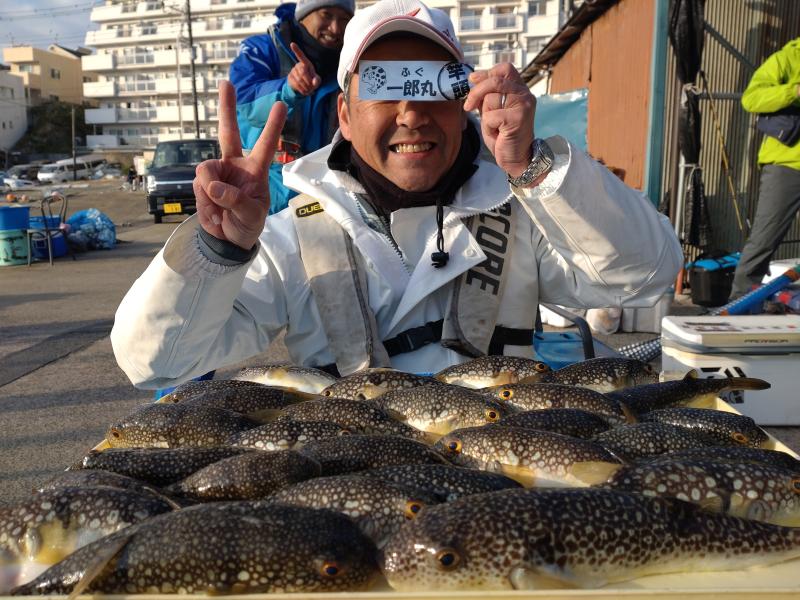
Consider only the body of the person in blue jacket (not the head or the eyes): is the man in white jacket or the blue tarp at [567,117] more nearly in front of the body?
the man in white jacket

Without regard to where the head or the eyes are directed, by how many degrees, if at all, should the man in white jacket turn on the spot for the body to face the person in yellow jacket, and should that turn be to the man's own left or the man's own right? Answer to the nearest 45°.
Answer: approximately 135° to the man's own left

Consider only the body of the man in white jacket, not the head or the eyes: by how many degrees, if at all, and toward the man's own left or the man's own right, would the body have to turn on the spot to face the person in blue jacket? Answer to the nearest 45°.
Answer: approximately 180°

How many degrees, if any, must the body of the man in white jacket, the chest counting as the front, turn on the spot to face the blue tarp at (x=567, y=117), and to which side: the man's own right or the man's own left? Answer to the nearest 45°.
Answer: approximately 180°

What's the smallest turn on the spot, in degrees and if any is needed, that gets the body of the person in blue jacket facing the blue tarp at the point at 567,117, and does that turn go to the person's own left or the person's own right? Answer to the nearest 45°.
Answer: approximately 90° to the person's own left
